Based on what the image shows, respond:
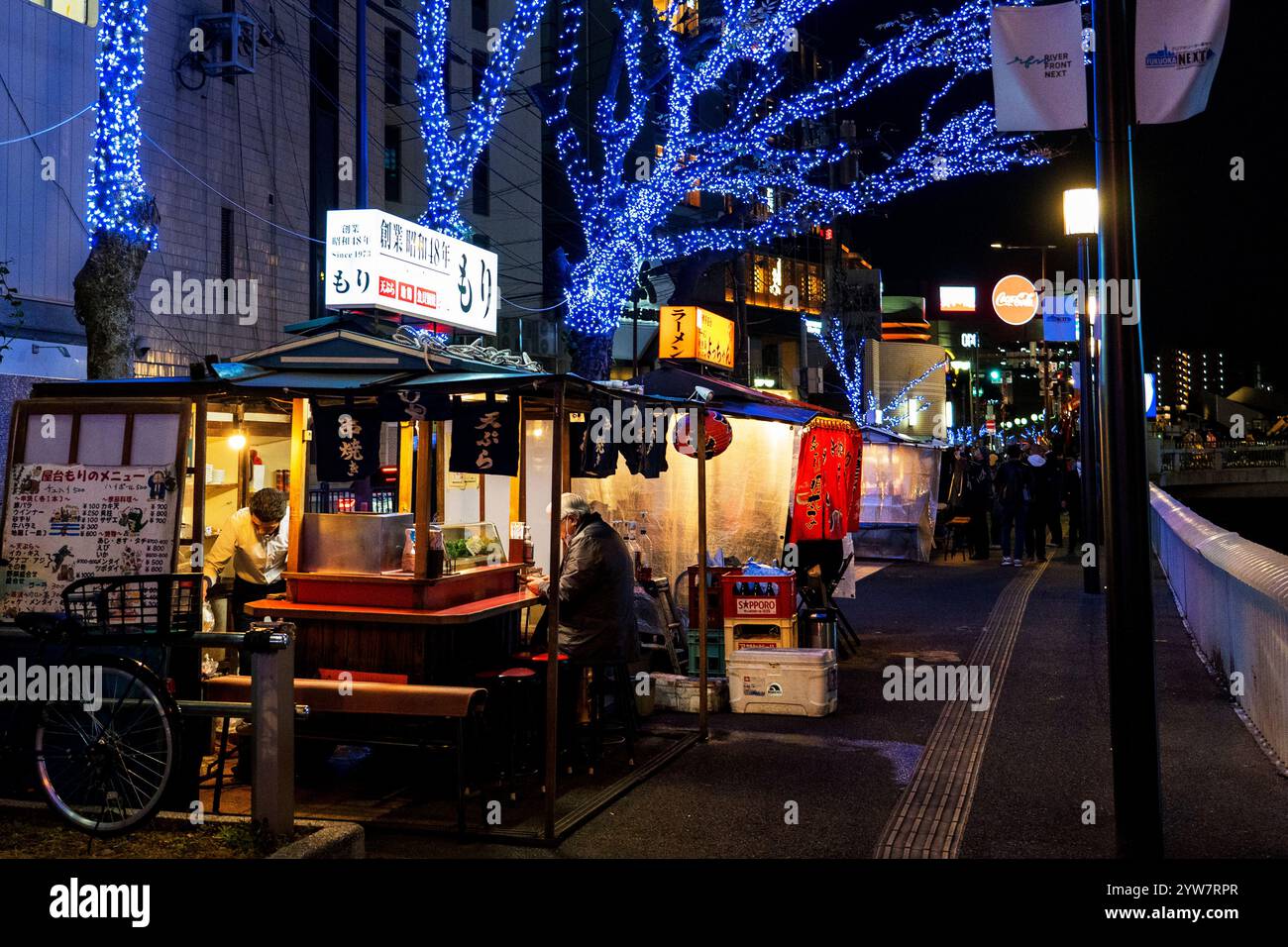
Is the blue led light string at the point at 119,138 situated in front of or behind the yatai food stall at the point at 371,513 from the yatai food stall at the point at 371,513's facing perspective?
behind

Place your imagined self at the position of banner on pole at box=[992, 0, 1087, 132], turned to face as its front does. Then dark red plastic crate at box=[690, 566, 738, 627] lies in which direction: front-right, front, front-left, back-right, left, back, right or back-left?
back-right

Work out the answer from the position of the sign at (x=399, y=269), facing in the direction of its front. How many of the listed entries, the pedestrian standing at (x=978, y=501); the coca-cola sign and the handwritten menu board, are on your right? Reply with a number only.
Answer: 1

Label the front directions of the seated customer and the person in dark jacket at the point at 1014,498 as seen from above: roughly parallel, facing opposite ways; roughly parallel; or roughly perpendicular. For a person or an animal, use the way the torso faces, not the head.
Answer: roughly perpendicular

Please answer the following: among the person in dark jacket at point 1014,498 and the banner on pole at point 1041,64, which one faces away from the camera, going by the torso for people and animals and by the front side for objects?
the person in dark jacket

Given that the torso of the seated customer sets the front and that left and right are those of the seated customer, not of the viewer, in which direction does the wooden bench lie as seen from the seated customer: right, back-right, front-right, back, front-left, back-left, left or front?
front-left

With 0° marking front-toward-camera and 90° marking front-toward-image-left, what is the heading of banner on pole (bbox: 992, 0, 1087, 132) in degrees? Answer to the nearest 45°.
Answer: approximately 0°
